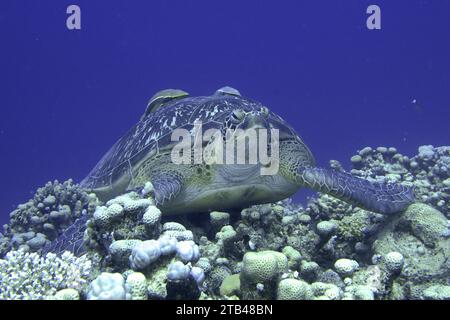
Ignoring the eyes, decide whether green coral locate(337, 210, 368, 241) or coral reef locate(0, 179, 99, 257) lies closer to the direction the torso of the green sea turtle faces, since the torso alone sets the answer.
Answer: the green coral

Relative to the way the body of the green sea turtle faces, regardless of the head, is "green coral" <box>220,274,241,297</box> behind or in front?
in front

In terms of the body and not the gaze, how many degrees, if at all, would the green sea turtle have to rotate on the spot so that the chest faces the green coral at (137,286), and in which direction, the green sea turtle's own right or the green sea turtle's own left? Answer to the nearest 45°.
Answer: approximately 45° to the green sea turtle's own right

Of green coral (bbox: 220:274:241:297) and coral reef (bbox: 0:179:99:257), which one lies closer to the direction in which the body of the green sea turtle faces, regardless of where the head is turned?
the green coral

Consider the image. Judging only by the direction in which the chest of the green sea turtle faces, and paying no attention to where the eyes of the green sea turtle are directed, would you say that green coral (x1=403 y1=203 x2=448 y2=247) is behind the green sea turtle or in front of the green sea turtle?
in front

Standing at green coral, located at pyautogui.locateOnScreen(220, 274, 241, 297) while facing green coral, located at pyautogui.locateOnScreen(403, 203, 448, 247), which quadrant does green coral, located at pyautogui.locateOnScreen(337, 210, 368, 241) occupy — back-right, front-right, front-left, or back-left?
front-left

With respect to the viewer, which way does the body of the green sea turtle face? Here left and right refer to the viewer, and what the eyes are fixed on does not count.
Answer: facing the viewer and to the right of the viewer

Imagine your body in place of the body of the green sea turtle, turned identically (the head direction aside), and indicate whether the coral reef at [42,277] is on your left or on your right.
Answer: on your right
